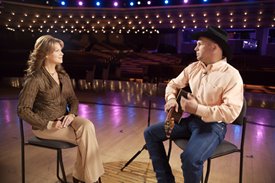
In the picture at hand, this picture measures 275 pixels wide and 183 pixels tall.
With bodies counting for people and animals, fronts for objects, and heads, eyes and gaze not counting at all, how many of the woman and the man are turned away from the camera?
0

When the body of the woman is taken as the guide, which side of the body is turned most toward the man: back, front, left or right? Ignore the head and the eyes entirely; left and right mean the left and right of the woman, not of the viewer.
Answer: front

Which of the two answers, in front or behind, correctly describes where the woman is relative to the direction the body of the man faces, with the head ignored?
in front

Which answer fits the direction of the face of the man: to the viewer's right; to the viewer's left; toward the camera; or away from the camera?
to the viewer's left

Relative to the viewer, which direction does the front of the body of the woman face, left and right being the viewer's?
facing the viewer and to the right of the viewer

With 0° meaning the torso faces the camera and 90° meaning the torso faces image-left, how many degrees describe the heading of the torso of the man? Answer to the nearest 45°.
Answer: approximately 45°
